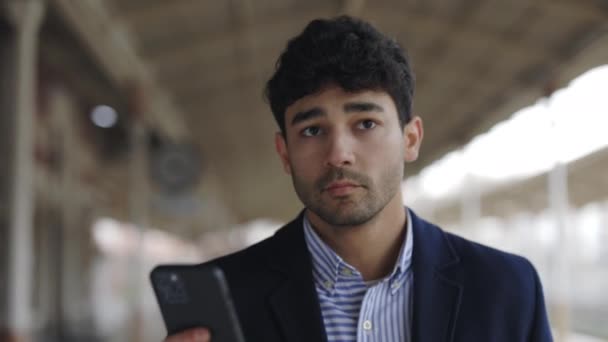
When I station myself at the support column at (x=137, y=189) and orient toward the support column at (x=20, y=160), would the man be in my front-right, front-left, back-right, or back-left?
front-left

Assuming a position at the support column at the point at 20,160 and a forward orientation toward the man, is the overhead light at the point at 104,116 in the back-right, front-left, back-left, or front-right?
back-left

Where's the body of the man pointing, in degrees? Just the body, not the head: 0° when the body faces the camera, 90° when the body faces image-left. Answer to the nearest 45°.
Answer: approximately 0°

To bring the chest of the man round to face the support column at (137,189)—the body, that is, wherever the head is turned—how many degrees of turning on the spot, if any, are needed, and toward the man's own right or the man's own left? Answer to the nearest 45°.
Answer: approximately 180°

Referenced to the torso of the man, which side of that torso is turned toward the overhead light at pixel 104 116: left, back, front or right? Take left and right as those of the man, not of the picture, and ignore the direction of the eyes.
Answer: back

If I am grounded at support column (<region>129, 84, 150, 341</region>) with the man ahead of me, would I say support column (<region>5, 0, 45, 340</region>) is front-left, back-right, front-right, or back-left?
front-right

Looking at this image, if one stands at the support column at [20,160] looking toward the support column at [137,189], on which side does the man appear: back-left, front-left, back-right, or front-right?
back-right
